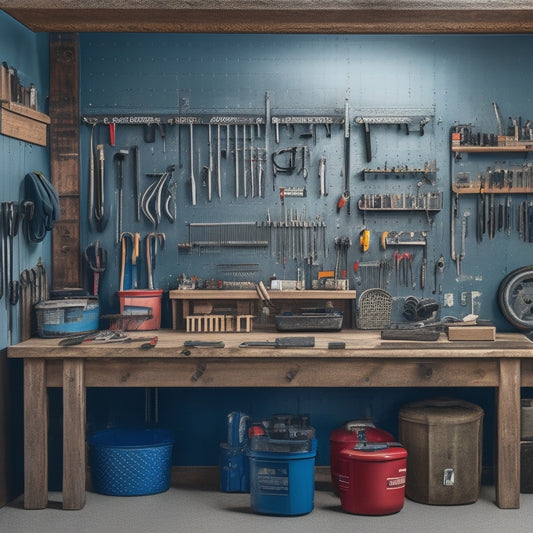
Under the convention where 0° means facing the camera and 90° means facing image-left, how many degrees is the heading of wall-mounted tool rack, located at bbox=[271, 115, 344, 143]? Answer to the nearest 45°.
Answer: approximately 0°

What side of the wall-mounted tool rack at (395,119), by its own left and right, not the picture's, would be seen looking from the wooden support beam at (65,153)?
right

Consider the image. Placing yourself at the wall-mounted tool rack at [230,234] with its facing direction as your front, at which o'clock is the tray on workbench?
The tray on workbench is roughly at 10 o'clock from the wall-mounted tool rack.

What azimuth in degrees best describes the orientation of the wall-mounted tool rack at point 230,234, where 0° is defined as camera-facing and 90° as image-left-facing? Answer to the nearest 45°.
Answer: approximately 0°

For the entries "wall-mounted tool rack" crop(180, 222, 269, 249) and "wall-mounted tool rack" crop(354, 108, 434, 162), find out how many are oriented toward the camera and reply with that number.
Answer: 2

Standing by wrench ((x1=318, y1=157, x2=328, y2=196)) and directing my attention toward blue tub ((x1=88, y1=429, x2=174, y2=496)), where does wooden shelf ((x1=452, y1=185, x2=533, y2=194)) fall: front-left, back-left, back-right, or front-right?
back-left

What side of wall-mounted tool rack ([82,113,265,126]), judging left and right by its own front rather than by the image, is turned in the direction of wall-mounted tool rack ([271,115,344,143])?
left
